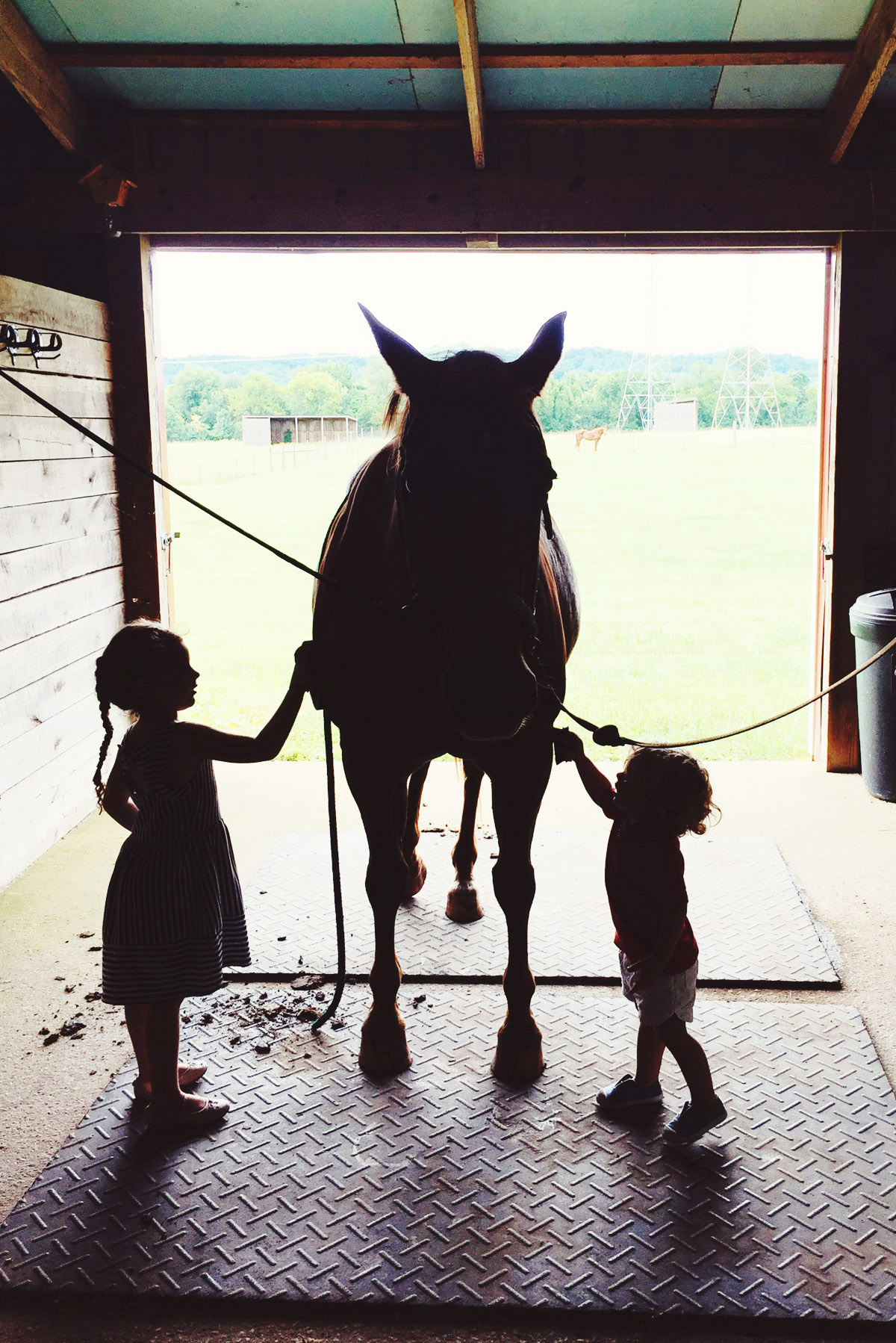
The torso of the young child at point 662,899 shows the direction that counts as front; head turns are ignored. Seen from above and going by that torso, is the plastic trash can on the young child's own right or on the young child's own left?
on the young child's own right

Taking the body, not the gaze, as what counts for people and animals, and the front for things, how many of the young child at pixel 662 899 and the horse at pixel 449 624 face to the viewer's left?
1

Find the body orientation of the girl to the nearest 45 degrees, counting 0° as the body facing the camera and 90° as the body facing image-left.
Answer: approximately 270°

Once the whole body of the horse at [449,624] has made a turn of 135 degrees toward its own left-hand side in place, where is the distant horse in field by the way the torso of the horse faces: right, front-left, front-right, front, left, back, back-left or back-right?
front-left

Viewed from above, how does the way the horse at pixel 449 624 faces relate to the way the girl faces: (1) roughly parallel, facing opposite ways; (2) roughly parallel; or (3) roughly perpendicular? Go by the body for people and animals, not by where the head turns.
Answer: roughly perpendicular

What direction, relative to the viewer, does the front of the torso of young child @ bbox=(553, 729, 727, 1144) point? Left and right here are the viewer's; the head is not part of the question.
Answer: facing to the left of the viewer

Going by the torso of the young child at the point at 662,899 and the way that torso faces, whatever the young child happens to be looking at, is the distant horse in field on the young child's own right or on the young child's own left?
on the young child's own right

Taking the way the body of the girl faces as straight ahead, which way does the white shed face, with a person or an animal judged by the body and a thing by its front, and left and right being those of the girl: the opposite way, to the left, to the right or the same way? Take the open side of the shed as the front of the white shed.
to the right

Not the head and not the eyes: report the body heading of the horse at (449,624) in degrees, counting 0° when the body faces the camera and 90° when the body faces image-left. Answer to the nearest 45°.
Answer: approximately 0°
